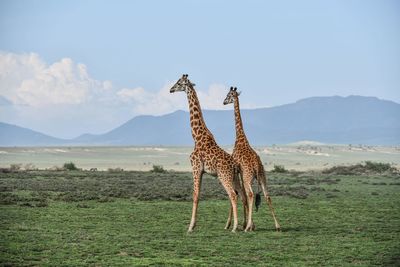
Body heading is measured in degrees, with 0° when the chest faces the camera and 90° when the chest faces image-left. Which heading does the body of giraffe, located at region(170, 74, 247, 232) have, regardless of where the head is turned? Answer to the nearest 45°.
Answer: approximately 90°

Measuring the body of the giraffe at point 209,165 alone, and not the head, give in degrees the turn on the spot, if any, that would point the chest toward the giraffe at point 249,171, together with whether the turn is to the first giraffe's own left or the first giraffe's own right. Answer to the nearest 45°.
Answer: approximately 180°
